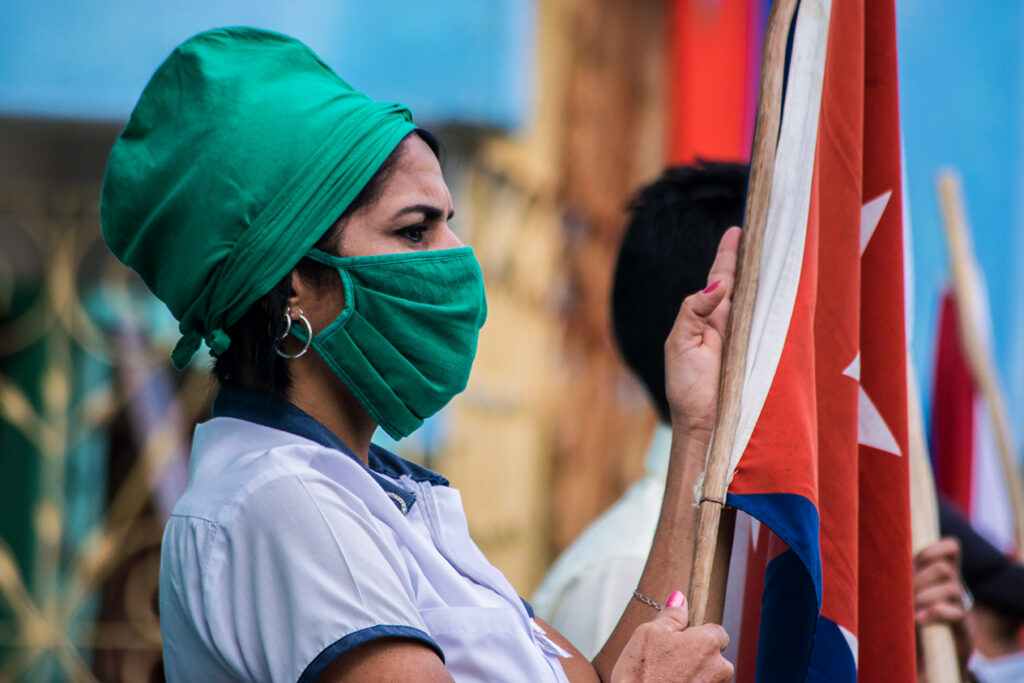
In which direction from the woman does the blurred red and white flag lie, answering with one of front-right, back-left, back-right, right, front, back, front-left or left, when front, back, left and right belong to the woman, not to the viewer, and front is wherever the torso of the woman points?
front-left

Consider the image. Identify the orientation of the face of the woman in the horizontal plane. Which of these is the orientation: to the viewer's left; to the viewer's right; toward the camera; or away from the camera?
to the viewer's right

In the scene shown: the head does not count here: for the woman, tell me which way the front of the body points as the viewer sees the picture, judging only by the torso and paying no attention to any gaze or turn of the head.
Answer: to the viewer's right
